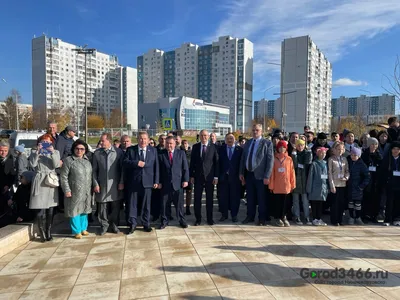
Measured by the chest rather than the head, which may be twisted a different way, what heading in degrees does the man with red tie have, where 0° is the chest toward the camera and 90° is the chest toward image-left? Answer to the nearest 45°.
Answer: approximately 0°

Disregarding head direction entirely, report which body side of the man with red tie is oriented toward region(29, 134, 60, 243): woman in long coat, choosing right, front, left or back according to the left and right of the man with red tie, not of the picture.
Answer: right

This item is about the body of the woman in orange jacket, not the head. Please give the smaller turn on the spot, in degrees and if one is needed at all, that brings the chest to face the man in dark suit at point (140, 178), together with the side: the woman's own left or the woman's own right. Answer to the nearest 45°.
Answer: approximately 45° to the woman's own right

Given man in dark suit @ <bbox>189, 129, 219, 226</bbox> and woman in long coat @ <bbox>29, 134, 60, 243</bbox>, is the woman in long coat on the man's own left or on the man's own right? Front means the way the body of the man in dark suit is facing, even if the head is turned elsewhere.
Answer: on the man's own right

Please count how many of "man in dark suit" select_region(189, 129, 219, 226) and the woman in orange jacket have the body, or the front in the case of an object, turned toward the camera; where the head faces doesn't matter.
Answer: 2

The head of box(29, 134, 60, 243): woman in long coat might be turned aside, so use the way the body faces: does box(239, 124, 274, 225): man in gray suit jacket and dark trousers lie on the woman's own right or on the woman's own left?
on the woman's own left

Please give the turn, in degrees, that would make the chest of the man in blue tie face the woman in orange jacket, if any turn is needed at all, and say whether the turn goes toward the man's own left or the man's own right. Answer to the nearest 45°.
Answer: approximately 90° to the man's own left

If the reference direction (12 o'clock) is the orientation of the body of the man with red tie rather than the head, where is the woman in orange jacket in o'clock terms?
The woman in orange jacket is roughly at 9 o'clock from the man with red tie.

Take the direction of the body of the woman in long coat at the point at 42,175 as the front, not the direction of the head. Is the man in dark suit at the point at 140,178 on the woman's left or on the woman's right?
on the woman's left
